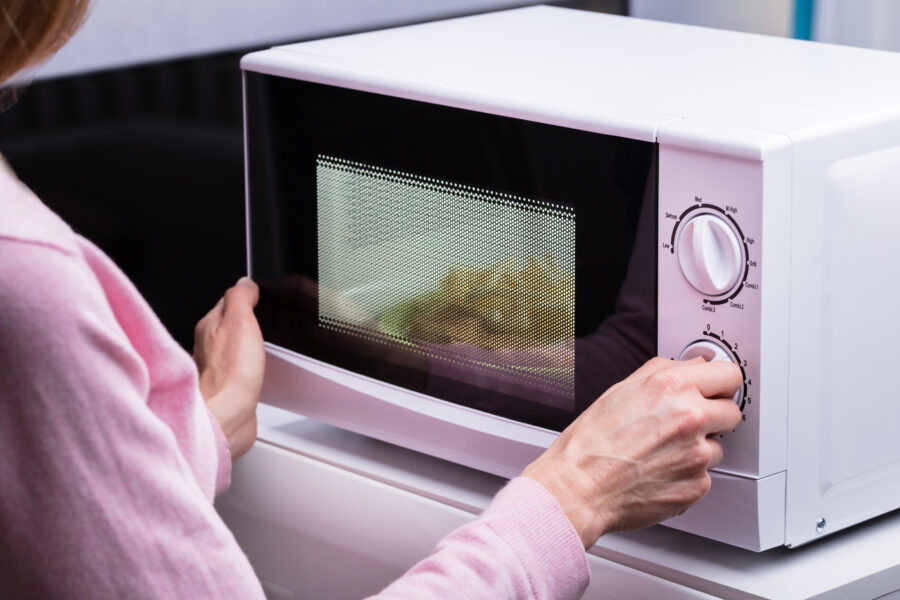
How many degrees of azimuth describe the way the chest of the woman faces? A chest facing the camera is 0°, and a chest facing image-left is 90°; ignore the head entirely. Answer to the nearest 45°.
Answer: approximately 225°
